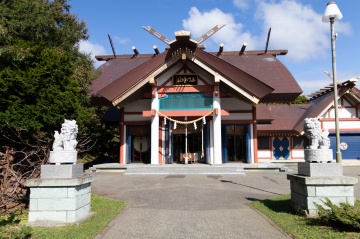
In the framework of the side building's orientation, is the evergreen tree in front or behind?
in front

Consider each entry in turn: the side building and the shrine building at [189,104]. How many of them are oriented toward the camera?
2

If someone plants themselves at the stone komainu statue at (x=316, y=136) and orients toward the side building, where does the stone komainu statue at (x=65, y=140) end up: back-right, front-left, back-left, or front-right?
back-left

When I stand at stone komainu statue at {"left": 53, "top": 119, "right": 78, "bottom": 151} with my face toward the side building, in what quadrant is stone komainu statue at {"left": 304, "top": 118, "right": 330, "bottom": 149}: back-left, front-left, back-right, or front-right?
front-right

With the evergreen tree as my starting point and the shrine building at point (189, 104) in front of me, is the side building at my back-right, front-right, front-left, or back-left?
front-right

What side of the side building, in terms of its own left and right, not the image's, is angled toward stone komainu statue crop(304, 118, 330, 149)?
front

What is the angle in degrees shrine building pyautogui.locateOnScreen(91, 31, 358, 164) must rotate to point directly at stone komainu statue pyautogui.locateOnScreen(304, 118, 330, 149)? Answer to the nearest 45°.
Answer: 0° — it already faces it

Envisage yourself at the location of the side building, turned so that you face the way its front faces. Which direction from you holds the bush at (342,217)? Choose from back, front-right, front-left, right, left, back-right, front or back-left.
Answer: front

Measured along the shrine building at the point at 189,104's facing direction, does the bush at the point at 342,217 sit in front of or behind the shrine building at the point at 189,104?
in front

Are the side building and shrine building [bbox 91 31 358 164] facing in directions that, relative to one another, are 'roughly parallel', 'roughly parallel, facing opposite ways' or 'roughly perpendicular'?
roughly parallel

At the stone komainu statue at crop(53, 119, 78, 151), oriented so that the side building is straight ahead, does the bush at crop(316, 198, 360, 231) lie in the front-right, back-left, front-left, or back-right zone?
front-right

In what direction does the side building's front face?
toward the camera

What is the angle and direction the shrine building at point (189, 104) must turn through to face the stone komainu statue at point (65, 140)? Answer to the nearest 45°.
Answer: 0° — it already faces it

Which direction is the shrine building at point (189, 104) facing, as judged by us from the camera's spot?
facing the viewer
